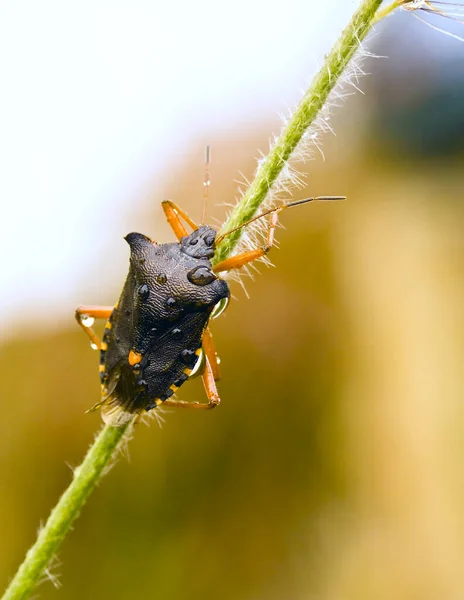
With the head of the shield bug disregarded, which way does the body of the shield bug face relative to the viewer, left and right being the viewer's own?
facing away from the viewer and to the right of the viewer
